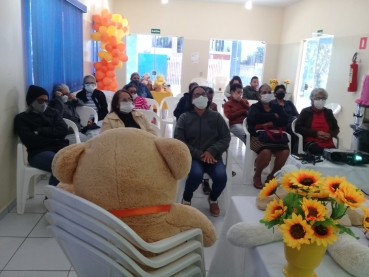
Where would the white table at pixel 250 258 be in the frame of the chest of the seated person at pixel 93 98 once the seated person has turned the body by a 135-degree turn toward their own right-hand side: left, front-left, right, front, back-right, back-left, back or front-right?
back-left

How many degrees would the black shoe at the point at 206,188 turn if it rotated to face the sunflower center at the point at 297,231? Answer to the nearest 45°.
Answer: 0° — it already faces it

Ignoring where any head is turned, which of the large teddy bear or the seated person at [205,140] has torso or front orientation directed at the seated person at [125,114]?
the large teddy bear

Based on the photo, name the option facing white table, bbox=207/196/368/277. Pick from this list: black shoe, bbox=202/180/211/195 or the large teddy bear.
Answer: the black shoe

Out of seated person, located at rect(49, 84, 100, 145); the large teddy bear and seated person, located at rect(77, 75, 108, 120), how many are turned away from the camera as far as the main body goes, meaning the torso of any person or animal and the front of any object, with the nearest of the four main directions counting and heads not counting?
1

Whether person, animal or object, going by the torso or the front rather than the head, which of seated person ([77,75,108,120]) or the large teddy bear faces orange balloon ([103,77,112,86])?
the large teddy bear

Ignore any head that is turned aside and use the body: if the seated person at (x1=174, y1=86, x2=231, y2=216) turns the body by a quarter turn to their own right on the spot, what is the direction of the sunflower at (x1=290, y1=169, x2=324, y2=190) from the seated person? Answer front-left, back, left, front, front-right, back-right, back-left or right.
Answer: left

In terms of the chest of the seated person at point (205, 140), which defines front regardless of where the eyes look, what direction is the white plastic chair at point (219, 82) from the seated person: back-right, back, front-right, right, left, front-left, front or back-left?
back

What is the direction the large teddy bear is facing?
away from the camera

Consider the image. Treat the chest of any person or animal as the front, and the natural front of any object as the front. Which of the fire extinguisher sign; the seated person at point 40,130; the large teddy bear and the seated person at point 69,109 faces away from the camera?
the large teddy bear

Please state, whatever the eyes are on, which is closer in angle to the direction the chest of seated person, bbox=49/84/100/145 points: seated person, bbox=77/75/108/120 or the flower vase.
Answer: the flower vase

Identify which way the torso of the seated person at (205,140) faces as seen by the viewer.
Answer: toward the camera

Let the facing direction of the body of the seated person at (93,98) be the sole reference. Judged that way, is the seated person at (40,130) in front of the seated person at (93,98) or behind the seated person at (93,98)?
in front
